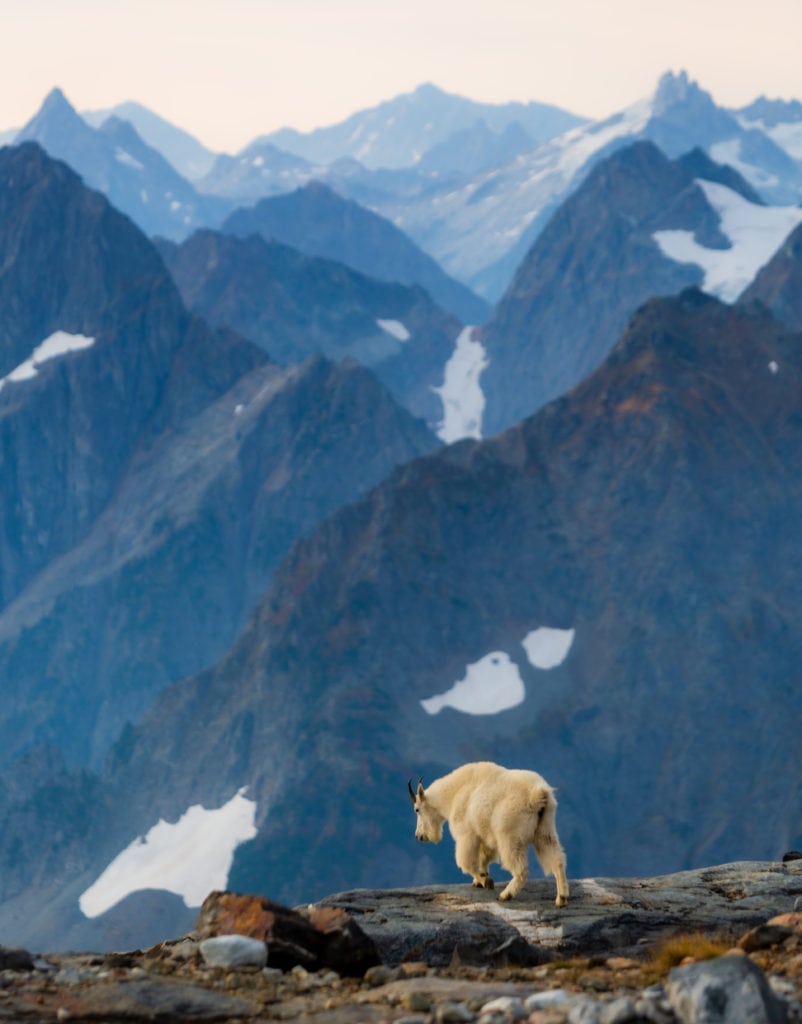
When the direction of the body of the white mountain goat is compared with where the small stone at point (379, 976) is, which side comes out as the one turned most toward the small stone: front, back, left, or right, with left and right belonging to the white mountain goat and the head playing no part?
left

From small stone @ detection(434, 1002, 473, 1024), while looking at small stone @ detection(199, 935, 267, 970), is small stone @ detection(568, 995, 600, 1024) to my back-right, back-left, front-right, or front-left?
back-right

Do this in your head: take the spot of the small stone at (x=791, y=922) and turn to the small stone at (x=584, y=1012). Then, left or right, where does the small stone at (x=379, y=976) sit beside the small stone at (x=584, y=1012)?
right

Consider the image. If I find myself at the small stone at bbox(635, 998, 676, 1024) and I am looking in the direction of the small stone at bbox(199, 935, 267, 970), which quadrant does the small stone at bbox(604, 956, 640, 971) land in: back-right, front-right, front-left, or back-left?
front-right

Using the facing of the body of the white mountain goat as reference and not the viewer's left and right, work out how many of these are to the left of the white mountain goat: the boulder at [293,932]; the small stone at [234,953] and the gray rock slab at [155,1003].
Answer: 3

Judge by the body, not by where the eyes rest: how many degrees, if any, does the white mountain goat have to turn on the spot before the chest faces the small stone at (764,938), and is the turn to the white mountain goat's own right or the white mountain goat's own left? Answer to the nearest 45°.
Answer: approximately 180°

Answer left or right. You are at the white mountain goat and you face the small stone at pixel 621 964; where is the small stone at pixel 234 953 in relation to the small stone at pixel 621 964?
right

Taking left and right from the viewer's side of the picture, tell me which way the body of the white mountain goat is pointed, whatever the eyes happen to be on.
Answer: facing away from the viewer and to the left of the viewer

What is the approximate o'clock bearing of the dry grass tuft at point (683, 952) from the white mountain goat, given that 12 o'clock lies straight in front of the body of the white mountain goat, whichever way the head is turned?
The dry grass tuft is roughly at 7 o'clock from the white mountain goat.

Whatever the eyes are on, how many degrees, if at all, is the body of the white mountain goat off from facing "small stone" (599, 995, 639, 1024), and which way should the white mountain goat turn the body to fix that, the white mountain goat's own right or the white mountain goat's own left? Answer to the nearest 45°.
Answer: approximately 135° to the white mountain goat's own left

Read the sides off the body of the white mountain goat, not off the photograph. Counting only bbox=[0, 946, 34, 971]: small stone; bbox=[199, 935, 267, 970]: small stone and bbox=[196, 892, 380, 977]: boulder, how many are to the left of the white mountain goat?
3

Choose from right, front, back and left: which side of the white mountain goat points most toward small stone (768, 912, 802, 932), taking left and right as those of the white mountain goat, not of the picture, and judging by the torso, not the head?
back
